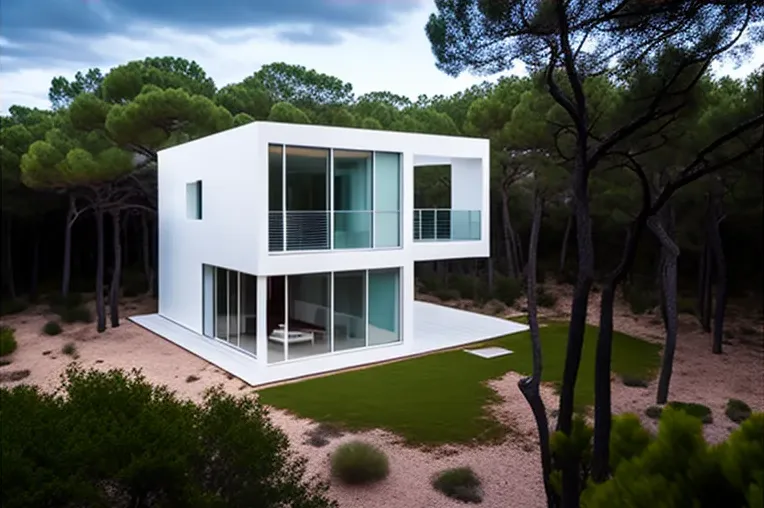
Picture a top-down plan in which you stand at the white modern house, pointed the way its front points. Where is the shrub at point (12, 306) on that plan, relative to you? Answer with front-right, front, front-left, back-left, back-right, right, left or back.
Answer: back

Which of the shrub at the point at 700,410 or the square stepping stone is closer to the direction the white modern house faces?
the shrub

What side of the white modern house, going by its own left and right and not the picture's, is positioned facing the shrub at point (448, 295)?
left

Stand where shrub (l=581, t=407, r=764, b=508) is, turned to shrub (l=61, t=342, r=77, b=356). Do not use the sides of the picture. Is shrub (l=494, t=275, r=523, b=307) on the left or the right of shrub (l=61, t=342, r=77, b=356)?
right

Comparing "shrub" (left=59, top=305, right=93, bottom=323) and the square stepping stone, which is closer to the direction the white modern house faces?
the square stepping stone

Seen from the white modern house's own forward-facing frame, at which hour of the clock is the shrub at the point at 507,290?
The shrub is roughly at 9 o'clock from the white modern house.

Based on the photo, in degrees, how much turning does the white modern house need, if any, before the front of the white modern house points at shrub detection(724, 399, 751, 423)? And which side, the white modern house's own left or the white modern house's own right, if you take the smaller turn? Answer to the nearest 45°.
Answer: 0° — it already faces it

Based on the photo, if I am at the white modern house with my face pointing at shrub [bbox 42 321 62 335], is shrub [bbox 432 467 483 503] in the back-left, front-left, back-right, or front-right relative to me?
back-left

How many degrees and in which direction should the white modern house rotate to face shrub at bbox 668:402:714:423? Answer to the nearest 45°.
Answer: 0° — it already faces it

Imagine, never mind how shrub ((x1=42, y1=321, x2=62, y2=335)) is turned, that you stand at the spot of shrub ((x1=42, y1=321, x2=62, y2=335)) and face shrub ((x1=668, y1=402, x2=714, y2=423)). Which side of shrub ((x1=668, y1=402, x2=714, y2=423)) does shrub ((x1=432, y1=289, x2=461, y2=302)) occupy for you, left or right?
left

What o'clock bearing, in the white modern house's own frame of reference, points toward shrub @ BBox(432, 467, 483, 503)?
The shrub is roughly at 1 o'clock from the white modern house.

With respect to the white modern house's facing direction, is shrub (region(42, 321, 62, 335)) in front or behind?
behind

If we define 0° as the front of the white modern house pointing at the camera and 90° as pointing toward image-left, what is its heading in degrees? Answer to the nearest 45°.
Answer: approximately 315°
